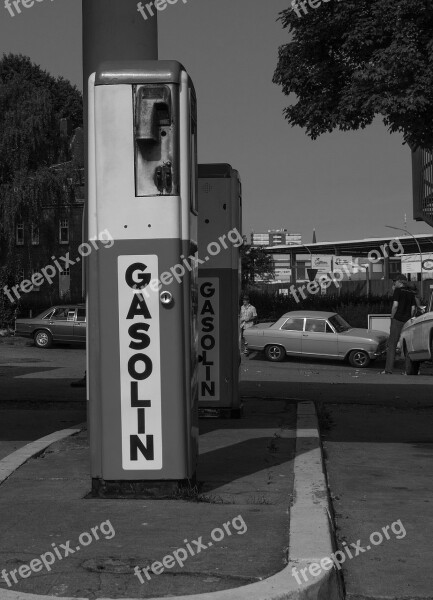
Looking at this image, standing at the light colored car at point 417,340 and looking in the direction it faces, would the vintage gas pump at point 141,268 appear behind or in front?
in front

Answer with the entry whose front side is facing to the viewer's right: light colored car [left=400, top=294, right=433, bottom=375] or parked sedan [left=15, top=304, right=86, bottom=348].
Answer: the parked sedan

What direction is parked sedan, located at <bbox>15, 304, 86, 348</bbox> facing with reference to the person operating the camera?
facing to the right of the viewer

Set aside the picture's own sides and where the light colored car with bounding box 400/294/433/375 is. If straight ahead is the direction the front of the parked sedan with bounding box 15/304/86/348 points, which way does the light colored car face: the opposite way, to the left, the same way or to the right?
the opposite way

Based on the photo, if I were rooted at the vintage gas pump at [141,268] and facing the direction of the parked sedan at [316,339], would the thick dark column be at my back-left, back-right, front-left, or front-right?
front-left

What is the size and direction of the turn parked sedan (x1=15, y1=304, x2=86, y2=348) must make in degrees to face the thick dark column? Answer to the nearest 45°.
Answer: approximately 90° to its right

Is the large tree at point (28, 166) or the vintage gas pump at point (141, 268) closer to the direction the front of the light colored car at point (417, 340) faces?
the vintage gas pump

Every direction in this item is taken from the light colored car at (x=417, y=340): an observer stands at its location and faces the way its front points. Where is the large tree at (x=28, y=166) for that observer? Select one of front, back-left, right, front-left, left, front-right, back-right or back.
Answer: right

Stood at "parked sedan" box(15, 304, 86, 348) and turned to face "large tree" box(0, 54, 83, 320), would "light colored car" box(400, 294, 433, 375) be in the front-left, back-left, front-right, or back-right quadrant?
back-right

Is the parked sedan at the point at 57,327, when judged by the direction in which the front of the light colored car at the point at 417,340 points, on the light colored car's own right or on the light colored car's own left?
on the light colored car's own right

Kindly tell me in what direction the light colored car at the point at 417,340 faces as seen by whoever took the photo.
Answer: facing the viewer and to the left of the viewer

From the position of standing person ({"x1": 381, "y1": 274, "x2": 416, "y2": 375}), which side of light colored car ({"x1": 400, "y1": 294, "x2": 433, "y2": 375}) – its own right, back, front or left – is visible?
right
